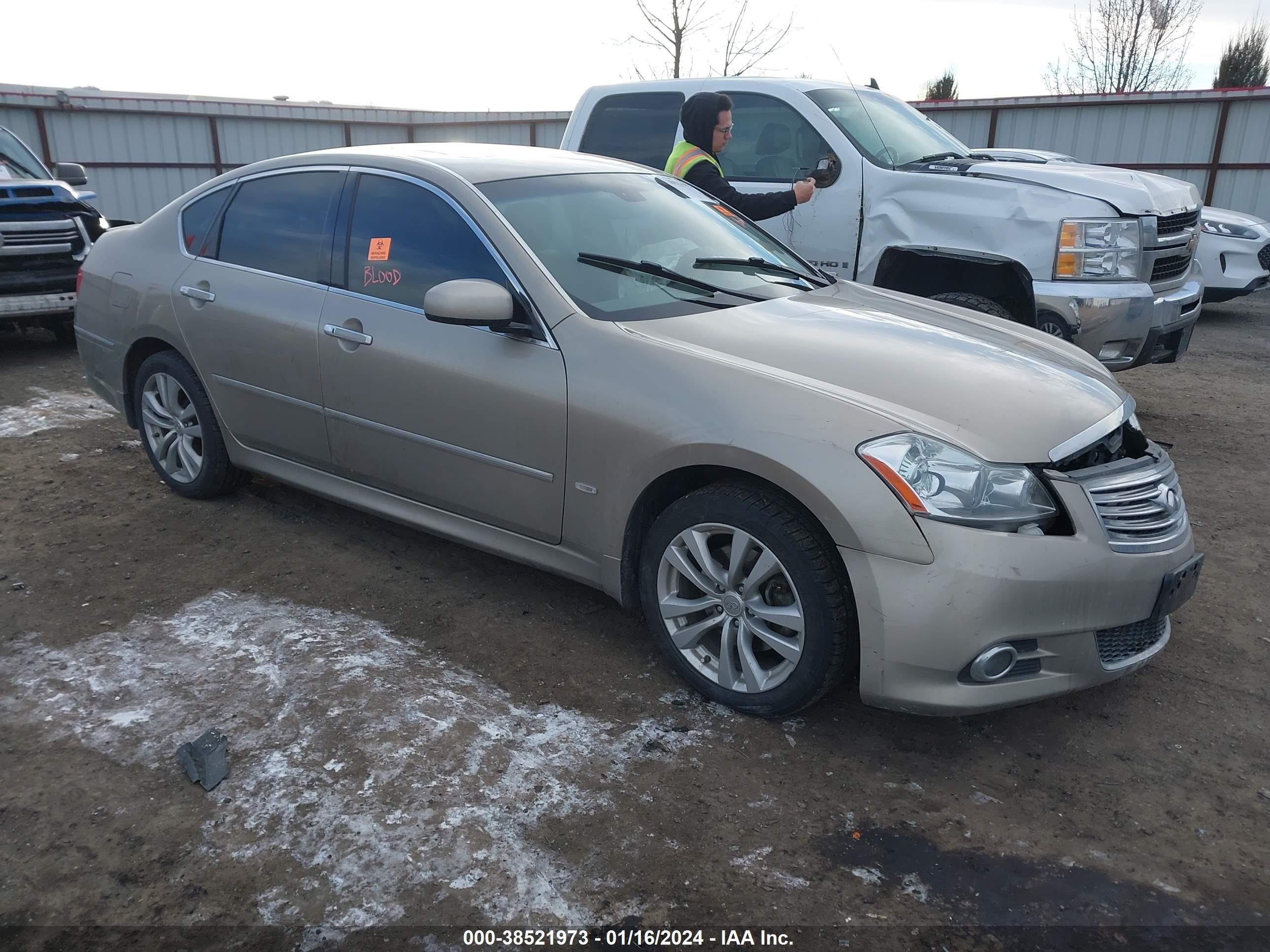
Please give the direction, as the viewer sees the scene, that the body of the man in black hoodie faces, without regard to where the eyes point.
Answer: to the viewer's right

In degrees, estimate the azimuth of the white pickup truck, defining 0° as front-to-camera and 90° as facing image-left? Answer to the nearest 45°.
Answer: approximately 315°

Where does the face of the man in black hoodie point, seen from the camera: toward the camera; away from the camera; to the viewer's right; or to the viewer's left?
to the viewer's right
